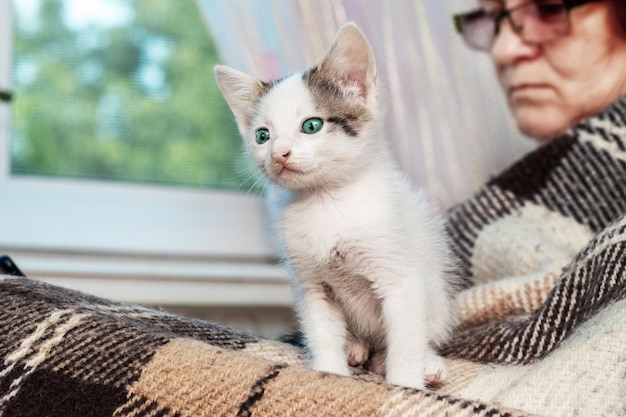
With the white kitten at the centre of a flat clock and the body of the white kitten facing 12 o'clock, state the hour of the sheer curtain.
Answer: The sheer curtain is roughly at 5 o'clock from the white kitten.

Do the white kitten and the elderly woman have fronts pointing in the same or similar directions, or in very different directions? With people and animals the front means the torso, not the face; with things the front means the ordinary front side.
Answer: same or similar directions

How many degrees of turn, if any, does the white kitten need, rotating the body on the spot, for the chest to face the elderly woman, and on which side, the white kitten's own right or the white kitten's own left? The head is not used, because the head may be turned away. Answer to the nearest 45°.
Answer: approximately 180°

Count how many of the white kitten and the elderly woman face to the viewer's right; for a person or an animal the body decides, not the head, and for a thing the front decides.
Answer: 0

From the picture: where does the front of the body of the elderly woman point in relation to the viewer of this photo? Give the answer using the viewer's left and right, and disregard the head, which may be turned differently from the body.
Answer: facing the viewer and to the left of the viewer

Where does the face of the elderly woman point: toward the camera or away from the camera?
toward the camera
